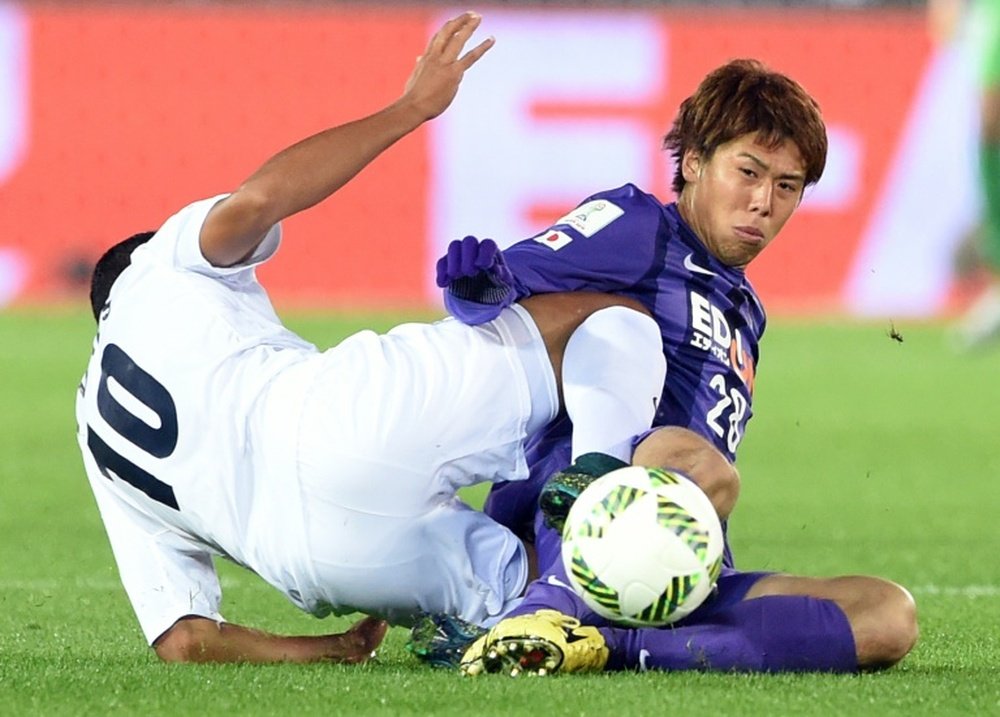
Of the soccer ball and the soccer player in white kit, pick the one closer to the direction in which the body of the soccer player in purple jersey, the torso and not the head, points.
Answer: the soccer ball

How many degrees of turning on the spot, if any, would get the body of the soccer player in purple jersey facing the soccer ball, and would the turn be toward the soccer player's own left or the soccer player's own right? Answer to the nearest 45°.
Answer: approximately 45° to the soccer player's own right

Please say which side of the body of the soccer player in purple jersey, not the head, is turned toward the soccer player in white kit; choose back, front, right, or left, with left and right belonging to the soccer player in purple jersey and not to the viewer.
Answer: right
